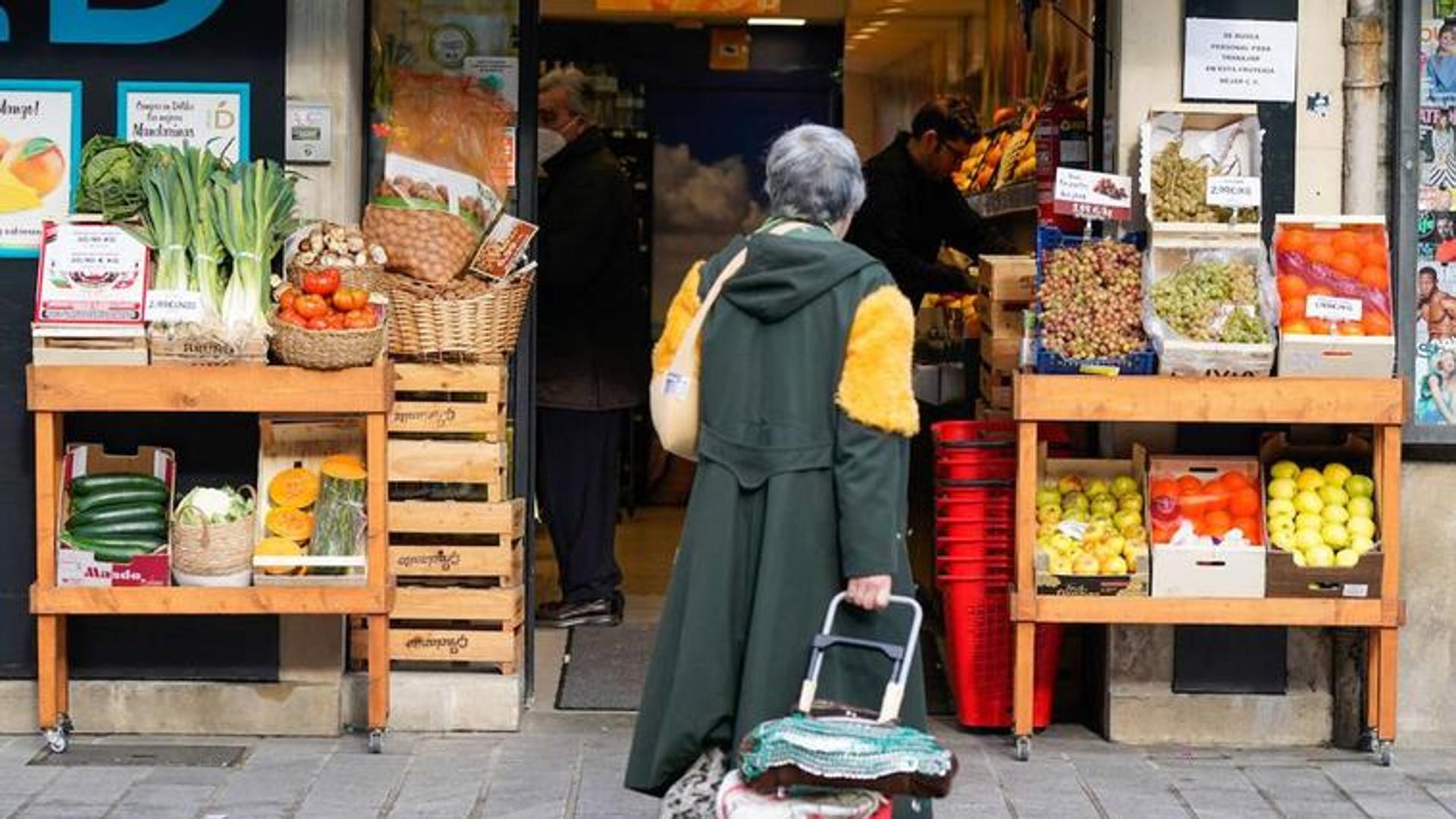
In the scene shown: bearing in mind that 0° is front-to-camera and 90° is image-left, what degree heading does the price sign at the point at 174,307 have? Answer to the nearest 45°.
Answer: approximately 0°

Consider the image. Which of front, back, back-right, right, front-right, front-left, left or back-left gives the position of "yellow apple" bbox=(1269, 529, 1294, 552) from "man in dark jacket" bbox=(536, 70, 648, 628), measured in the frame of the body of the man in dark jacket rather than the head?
back-left

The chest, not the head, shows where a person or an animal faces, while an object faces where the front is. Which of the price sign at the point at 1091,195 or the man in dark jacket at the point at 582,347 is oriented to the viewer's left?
the man in dark jacket

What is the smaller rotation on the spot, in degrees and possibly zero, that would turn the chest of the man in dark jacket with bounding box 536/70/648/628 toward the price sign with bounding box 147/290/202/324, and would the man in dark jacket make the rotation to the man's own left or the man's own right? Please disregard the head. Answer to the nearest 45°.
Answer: approximately 45° to the man's own left

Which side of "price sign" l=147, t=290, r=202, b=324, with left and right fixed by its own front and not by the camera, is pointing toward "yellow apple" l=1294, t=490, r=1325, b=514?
left

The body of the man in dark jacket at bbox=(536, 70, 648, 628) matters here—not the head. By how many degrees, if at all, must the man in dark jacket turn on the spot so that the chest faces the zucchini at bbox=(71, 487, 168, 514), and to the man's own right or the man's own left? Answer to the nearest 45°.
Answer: approximately 45° to the man's own left

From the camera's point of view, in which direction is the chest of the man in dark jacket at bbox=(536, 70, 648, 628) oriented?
to the viewer's left

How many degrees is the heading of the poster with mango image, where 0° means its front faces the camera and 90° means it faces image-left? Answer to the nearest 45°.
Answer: approximately 0°

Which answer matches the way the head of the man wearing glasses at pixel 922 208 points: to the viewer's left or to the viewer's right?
to the viewer's right

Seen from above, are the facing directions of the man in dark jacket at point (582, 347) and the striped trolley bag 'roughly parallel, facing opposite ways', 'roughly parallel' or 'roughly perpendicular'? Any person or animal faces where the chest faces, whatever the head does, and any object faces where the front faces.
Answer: roughly perpendicular
